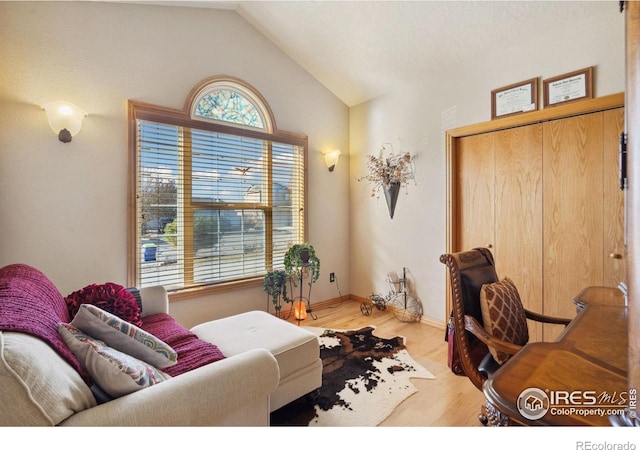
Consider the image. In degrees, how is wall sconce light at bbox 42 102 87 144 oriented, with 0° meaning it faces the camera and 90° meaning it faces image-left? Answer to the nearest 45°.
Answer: approximately 0°

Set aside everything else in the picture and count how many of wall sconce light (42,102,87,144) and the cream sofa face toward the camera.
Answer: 1

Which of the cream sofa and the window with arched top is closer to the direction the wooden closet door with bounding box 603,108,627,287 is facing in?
the cream sofa

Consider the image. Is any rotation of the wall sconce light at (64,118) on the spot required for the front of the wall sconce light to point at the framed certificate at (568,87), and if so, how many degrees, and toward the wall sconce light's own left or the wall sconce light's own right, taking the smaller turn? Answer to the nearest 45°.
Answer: approximately 45° to the wall sconce light's own left

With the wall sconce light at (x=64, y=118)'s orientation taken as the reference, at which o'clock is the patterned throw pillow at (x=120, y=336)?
The patterned throw pillow is roughly at 12 o'clock from the wall sconce light.

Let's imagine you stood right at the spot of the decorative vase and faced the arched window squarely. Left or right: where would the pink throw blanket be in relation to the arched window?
left

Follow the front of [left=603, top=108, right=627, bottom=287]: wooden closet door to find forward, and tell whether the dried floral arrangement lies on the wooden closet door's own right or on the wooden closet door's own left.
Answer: on the wooden closet door's own right

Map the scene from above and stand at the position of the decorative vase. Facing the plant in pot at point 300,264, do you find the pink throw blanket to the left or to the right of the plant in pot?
left
